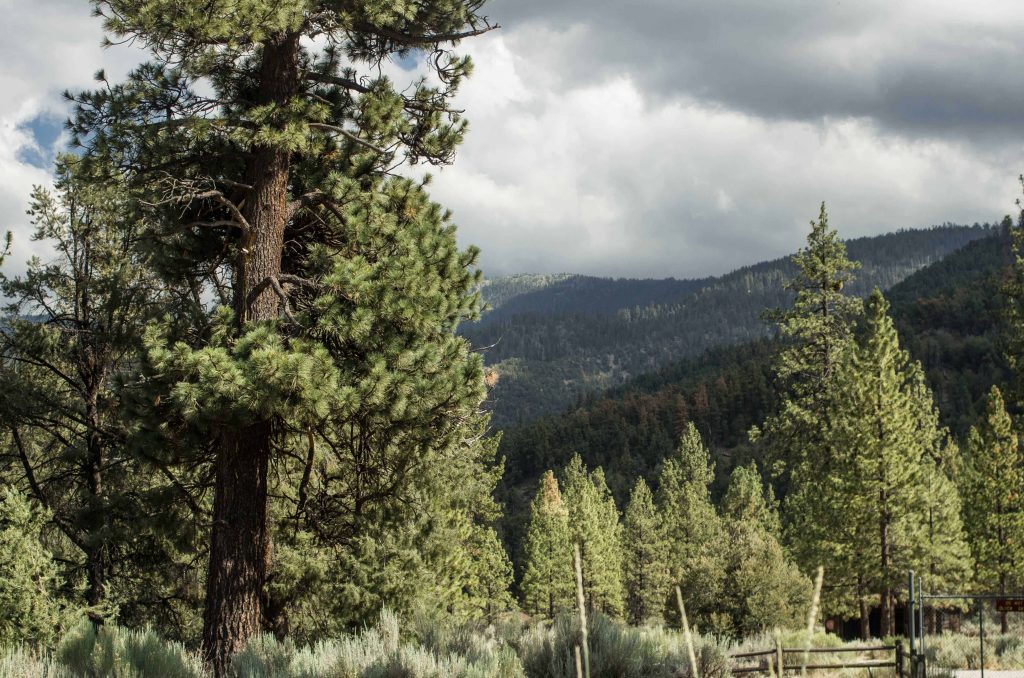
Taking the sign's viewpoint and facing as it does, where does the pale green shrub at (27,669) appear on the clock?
The pale green shrub is roughly at 1 o'clock from the sign.

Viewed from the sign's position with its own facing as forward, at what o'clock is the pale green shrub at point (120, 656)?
The pale green shrub is roughly at 1 o'clock from the sign.

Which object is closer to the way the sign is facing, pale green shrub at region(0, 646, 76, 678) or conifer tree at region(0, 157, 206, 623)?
the pale green shrub

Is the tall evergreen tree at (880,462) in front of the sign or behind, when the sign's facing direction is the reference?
behind

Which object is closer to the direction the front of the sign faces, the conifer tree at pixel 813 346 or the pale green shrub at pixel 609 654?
the pale green shrub

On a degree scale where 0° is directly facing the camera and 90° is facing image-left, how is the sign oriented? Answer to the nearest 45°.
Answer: approximately 0°

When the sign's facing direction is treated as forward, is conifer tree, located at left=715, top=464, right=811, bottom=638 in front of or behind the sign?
behind

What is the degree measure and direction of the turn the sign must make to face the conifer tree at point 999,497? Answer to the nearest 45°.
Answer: approximately 180°
